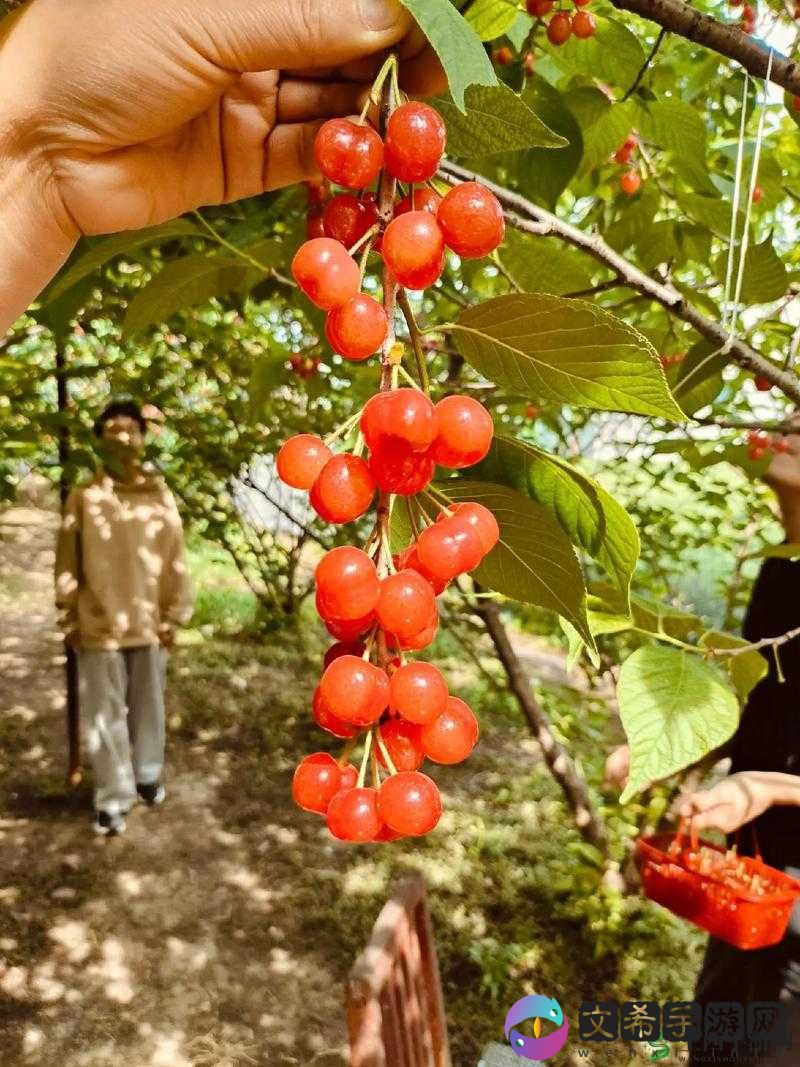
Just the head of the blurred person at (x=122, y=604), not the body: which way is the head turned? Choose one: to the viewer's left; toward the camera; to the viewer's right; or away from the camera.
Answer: toward the camera

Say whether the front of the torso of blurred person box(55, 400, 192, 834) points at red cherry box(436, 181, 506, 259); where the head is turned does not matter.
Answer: yes

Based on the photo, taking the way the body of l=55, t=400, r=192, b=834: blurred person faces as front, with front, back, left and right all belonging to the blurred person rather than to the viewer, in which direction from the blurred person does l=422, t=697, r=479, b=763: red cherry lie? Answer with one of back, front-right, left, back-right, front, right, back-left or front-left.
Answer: front

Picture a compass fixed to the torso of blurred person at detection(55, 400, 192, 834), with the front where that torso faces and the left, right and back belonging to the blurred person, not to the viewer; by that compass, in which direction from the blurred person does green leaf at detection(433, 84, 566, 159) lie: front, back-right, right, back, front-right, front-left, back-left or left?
front

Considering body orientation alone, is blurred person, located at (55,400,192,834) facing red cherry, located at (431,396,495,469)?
yes

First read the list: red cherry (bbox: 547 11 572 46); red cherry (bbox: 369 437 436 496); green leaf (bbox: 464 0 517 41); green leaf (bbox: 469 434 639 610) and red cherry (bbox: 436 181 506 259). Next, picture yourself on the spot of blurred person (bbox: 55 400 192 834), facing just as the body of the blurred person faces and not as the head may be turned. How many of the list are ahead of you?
5

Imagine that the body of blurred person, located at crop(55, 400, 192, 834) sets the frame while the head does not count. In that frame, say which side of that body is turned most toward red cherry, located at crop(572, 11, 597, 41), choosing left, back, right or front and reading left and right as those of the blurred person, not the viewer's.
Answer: front

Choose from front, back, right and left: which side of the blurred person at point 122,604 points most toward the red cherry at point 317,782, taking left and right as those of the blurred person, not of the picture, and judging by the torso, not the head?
front

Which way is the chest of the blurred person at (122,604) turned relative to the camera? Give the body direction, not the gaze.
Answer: toward the camera

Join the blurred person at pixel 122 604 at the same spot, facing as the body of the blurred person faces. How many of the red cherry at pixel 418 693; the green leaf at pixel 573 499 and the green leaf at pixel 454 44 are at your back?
0

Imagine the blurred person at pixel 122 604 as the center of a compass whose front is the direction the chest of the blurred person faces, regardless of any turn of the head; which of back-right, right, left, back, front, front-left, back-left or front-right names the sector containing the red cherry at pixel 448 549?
front

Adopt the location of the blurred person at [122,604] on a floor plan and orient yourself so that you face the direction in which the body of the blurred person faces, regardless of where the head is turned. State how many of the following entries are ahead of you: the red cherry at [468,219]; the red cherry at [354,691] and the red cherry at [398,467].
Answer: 3

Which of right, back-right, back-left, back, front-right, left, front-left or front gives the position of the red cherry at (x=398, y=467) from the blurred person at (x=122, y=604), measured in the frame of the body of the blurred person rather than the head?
front

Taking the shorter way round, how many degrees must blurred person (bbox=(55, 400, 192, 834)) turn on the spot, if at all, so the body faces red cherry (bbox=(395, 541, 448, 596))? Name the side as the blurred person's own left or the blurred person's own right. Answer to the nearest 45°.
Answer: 0° — they already face it
